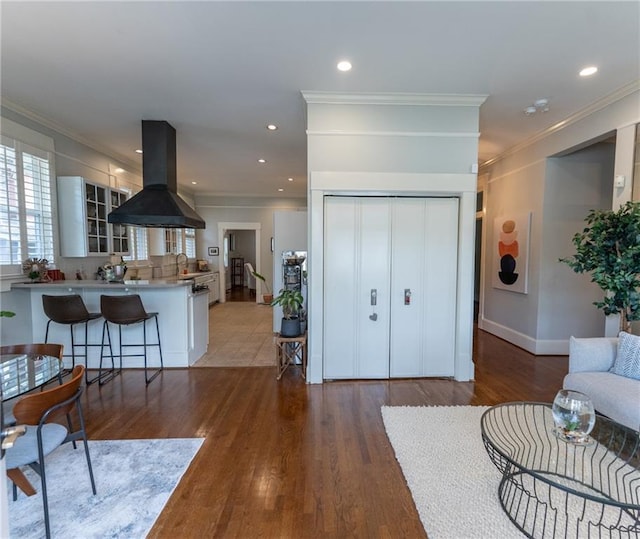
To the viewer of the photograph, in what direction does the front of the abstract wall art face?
facing the viewer and to the left of the viewer

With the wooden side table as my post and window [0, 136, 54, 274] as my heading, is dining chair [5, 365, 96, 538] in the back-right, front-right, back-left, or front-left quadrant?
front-left

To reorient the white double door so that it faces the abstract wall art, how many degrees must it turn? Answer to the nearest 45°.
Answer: approximately 135° to its left

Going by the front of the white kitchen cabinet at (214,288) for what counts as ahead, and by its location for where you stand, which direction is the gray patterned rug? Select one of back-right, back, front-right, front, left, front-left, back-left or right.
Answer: right

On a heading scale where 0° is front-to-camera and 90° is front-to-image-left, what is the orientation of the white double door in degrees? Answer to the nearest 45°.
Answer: approximately 0°

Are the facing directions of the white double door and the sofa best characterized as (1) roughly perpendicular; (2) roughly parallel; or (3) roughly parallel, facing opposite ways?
roughly perpendicular

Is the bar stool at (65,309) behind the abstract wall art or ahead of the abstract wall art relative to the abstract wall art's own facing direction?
ahead

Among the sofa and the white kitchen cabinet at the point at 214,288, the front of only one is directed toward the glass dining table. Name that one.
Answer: the sofa

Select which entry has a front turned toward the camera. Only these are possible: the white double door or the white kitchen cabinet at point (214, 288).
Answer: the white double door

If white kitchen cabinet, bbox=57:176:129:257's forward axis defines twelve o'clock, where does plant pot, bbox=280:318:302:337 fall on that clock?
The plant pot is roughly at 12 o'clock from the white kitchen cabinet.

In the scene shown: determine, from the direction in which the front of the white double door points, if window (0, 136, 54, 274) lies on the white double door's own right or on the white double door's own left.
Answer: on the white double door's own right

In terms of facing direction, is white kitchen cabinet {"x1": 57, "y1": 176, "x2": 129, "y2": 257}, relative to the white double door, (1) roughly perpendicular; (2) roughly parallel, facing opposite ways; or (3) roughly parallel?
roughly perpendicular

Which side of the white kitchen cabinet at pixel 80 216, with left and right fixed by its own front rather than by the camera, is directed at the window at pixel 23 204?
right

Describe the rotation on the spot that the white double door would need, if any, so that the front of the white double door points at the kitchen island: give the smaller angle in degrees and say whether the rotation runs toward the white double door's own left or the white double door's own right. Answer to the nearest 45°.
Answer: approximately 90° to the white double door's own right

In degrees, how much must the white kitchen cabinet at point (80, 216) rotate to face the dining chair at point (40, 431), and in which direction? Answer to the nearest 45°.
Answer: approximately 45° to its right
